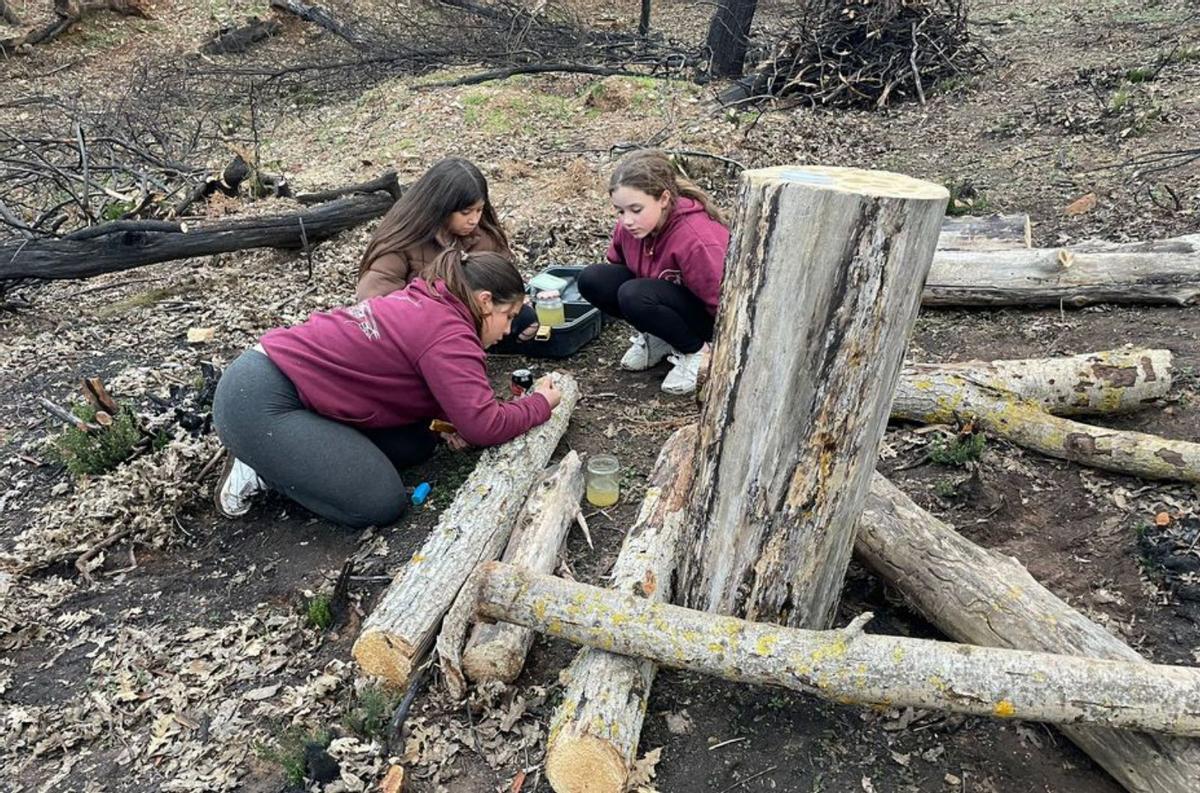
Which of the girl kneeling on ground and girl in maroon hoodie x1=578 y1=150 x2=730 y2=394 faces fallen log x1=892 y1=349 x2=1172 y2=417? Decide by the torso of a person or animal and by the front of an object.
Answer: the girl kneeling on ground

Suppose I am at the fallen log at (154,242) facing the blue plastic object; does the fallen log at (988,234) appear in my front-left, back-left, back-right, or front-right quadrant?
front-left

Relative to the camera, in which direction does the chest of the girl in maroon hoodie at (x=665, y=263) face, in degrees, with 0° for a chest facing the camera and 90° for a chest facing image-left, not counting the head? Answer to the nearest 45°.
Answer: approximately 45°

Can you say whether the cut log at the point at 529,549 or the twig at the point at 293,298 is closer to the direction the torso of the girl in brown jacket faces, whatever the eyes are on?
the cut log

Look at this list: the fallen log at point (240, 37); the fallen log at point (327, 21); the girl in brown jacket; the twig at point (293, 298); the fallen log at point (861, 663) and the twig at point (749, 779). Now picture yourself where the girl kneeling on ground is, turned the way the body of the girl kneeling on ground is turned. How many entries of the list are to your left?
4

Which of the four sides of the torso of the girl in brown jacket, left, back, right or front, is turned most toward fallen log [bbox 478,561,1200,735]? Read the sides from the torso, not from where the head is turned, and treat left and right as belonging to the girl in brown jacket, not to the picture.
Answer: front

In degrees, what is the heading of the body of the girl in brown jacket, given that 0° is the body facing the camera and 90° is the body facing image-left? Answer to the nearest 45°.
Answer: approximately 315°

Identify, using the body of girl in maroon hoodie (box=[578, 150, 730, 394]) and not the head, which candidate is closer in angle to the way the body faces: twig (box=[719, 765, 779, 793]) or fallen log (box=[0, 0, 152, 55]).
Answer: the twig

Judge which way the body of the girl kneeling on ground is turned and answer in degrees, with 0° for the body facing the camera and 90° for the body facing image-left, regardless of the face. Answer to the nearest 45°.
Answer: approximately 270°

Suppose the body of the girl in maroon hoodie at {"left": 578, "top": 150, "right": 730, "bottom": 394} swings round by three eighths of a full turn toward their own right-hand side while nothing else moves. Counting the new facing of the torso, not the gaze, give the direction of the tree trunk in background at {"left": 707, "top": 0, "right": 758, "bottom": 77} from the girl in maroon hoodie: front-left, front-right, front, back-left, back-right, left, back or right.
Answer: front

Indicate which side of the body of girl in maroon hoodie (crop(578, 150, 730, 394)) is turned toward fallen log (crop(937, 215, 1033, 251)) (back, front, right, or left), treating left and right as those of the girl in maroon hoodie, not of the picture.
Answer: back

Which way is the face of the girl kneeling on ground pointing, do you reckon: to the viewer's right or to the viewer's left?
to the viewer's right

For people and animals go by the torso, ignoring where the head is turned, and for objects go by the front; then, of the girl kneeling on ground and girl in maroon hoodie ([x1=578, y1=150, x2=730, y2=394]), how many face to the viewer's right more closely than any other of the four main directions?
1

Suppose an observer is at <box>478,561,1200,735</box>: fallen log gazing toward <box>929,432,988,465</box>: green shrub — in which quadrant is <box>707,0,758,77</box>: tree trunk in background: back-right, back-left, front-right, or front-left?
front-left

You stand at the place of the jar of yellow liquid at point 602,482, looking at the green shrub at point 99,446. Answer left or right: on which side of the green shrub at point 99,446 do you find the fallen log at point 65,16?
right
